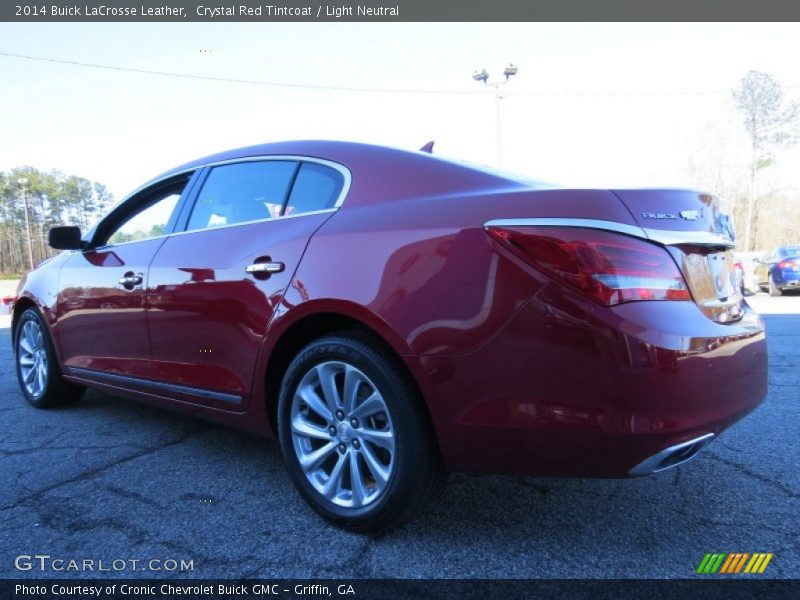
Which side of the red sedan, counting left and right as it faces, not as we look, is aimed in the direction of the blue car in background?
right

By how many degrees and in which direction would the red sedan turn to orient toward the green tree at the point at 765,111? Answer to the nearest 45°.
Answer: approximately 90° to its right

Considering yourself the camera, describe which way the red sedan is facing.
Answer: facing away from the viewer and to the left of the viewer
